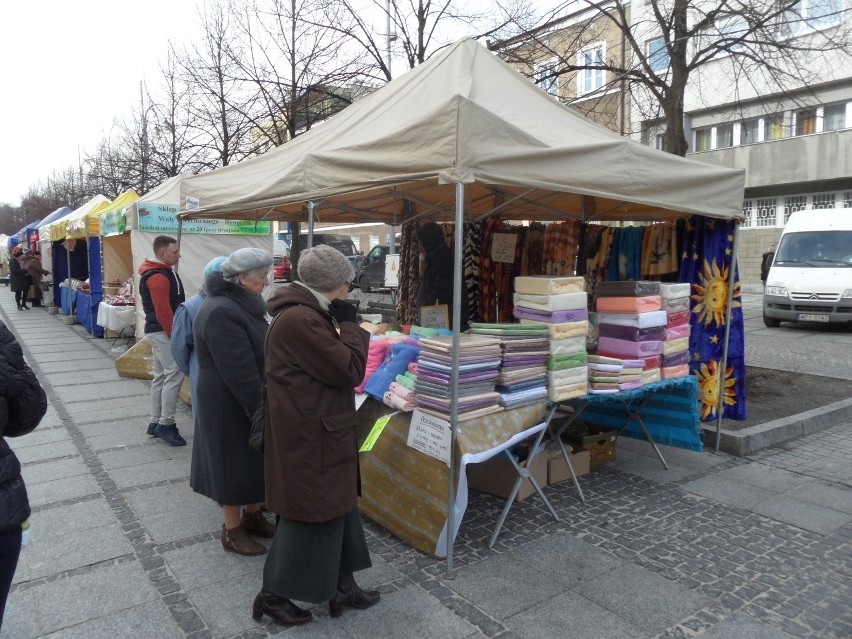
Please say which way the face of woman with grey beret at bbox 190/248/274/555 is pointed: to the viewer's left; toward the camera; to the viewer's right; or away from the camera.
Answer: to the viewer's right

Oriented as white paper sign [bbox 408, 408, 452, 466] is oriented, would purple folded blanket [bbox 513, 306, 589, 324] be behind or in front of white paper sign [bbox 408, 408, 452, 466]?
behind

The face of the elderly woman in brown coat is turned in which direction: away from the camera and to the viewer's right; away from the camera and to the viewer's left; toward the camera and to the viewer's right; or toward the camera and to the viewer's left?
away from the camera and to the viewer's right

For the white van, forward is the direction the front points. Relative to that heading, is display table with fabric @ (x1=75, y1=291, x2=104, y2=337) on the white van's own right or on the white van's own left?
on the white van's own right

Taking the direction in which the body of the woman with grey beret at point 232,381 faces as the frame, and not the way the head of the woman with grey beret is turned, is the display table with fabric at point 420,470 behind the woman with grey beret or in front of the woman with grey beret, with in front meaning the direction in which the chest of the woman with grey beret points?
in front

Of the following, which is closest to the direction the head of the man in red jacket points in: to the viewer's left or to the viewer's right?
to the viewer's right

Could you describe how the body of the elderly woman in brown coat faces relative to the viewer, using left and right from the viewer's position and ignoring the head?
facing to the right of the viewer

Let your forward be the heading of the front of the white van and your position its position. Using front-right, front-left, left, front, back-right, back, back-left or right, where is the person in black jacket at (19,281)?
right

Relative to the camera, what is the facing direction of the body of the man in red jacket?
to the viewer's right

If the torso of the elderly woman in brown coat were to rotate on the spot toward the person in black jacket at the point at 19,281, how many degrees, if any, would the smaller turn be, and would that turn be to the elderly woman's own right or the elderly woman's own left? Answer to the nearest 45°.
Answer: approximately 135° to the elderly woman's own left

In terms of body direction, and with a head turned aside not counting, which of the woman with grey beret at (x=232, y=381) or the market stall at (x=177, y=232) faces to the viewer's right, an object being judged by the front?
the woman with grey beret

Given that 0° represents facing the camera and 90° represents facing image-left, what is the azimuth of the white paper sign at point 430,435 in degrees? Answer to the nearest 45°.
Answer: approximately 45°

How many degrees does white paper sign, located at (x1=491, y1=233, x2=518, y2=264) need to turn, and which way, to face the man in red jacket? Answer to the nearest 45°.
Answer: approximately 90° to its right
